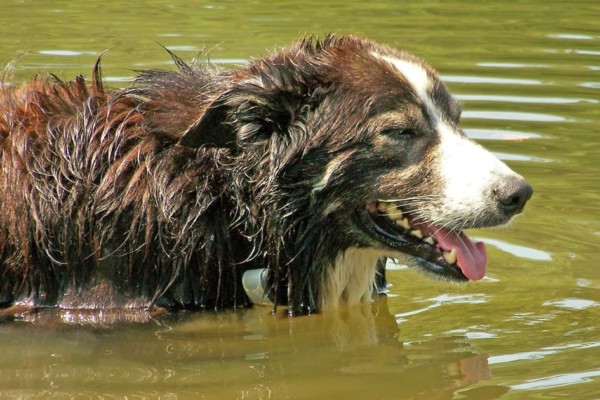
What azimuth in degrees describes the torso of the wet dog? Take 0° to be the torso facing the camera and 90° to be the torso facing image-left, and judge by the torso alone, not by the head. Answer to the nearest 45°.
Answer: approximately 270°
